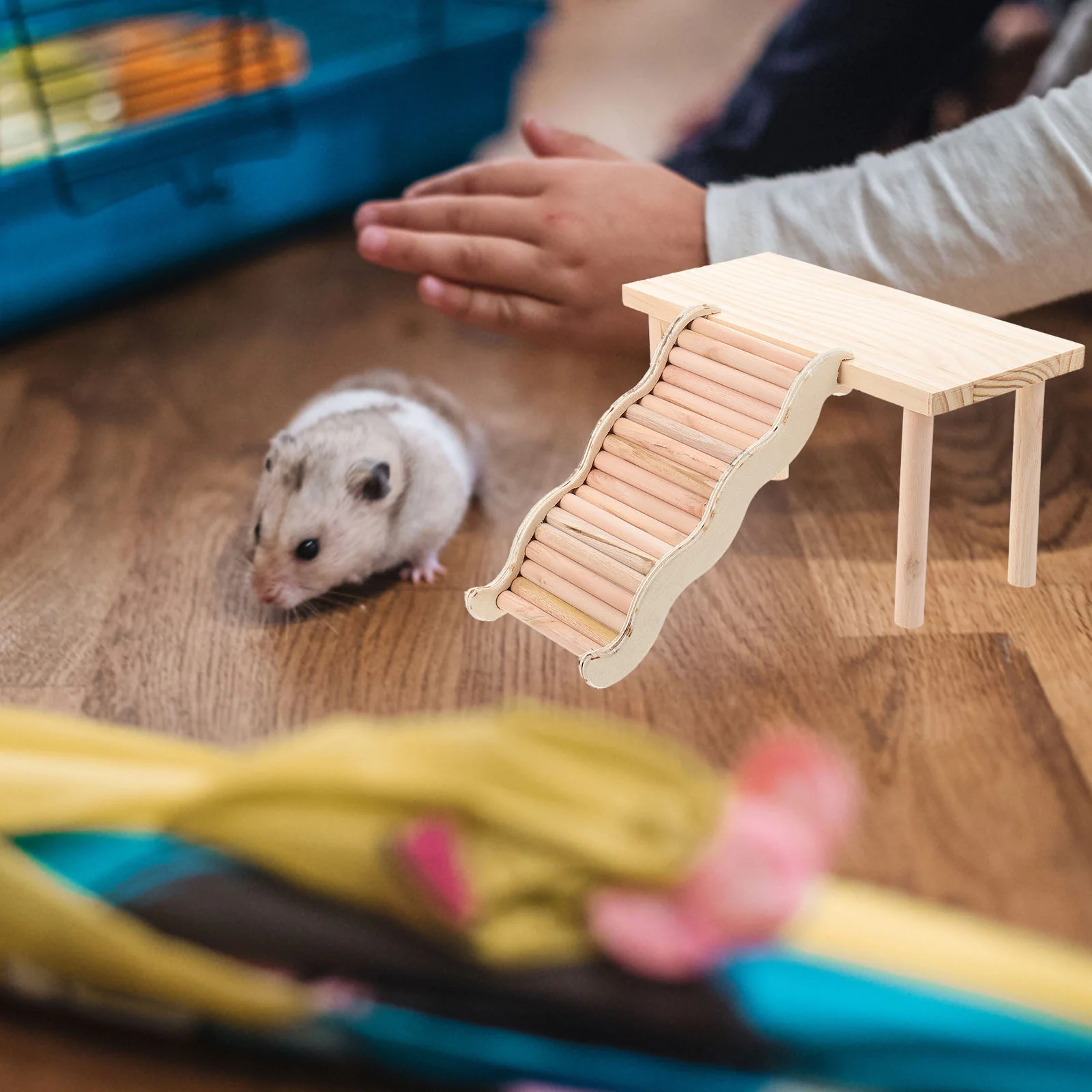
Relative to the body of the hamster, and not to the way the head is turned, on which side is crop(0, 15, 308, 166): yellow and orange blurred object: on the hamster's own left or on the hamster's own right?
on the hamster's own right

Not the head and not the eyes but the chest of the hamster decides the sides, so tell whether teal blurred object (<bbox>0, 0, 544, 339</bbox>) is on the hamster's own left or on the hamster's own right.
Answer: on the hamster's own right

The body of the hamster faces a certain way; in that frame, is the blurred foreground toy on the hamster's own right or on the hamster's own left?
on the hamster's own left

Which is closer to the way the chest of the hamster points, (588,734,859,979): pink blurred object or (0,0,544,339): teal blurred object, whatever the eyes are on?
the pink blurred object

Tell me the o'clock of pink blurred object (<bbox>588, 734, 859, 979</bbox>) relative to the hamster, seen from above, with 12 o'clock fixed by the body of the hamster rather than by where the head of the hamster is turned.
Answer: The pink blurred object is roughly at 10 o'clock from the hamster.

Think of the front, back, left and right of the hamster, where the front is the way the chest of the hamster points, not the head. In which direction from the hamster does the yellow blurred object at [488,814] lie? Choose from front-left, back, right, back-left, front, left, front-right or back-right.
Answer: front-left

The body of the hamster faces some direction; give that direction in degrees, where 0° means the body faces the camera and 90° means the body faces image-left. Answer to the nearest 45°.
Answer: approximately 45°
